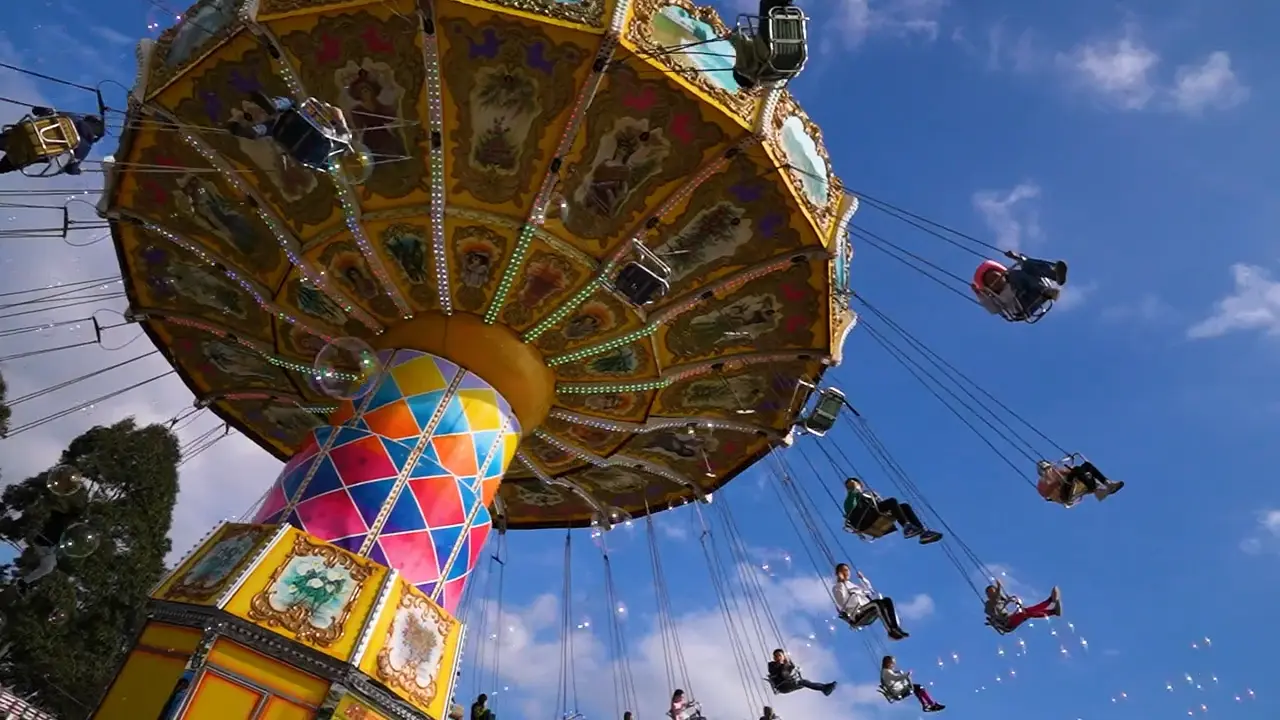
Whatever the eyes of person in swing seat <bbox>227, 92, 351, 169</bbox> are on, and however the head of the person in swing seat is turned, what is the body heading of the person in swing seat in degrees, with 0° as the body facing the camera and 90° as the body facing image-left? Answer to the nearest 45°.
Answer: approximately 90°

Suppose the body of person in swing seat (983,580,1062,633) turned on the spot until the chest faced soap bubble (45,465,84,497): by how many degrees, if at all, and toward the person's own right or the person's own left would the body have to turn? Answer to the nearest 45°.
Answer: approximately 135° to the person's own right

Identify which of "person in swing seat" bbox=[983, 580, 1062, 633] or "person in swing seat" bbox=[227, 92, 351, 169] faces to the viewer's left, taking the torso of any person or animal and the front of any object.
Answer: "person in swing seat" bbox=[227, 92, 351, 169]

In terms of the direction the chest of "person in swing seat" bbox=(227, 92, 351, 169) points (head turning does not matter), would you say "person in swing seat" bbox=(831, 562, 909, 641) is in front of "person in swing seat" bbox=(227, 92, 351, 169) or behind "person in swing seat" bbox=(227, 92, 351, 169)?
behind

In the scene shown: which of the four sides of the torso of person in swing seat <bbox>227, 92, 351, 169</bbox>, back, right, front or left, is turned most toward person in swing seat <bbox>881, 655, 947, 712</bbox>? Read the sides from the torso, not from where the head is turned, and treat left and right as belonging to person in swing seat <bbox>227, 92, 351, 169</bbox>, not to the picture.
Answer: back

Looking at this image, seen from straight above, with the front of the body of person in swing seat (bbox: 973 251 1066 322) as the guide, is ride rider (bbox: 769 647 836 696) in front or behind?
behind

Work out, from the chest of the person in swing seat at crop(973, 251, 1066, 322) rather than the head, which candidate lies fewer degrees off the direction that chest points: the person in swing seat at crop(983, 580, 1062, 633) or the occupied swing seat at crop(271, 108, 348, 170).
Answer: the occupied swing seat

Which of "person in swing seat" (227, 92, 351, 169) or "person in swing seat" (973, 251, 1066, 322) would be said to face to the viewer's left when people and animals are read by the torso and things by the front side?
"person in swing seat" (227, 92, 351, 169)

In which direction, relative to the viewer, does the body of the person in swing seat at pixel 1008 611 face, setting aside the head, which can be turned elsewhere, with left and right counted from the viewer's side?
facing to the right of the viewer

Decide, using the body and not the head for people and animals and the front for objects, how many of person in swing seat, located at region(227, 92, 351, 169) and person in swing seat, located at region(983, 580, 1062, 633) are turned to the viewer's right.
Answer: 1
